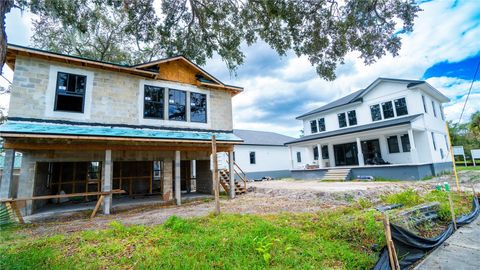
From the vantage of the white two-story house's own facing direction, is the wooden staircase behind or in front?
in front

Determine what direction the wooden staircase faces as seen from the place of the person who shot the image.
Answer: facing the viewer and to the right of the viewer

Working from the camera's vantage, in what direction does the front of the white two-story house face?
facing the viewer and to the left of the viewer

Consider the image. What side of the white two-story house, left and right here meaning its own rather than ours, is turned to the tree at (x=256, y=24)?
front

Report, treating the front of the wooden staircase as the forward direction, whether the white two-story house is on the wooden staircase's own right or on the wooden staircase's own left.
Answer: on the wooden staircase's own left

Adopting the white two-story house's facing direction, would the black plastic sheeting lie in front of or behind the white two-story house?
in front

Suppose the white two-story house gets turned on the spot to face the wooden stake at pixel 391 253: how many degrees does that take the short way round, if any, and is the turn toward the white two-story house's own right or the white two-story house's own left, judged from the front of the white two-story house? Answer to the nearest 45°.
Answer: approximately 45° to the white two-story house's own left

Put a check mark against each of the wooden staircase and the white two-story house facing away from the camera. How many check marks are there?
0
